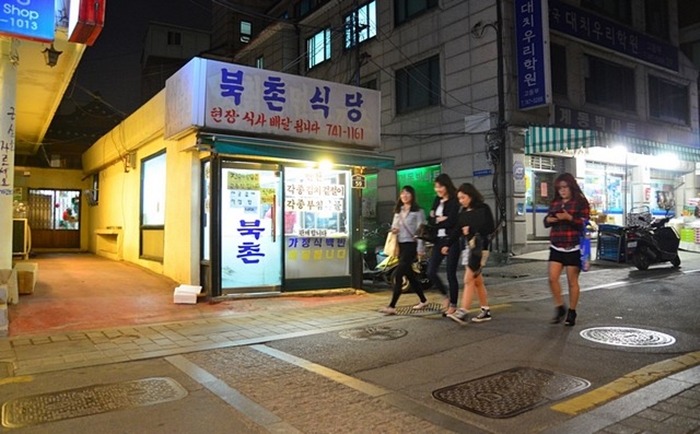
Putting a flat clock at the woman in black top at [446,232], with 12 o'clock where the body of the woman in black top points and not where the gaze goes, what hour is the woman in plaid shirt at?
The woman in plaid shirt is roughly at 8 o'clock from the woman in black top.

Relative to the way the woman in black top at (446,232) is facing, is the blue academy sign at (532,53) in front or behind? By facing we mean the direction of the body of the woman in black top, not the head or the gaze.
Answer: behind

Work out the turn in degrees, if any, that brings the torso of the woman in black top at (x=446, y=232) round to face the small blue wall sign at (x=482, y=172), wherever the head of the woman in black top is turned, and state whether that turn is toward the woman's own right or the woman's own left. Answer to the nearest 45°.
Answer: approximately 135° to the woman's own right

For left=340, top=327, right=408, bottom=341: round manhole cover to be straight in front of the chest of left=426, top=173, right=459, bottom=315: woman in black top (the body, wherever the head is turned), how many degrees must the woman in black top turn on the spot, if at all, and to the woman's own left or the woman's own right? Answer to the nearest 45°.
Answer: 0° — they already face it

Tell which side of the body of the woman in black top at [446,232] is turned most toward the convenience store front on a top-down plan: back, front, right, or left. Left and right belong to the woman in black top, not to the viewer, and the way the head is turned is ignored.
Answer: back

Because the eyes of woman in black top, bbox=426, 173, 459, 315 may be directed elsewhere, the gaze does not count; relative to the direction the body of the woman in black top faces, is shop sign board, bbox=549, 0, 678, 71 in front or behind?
behind
